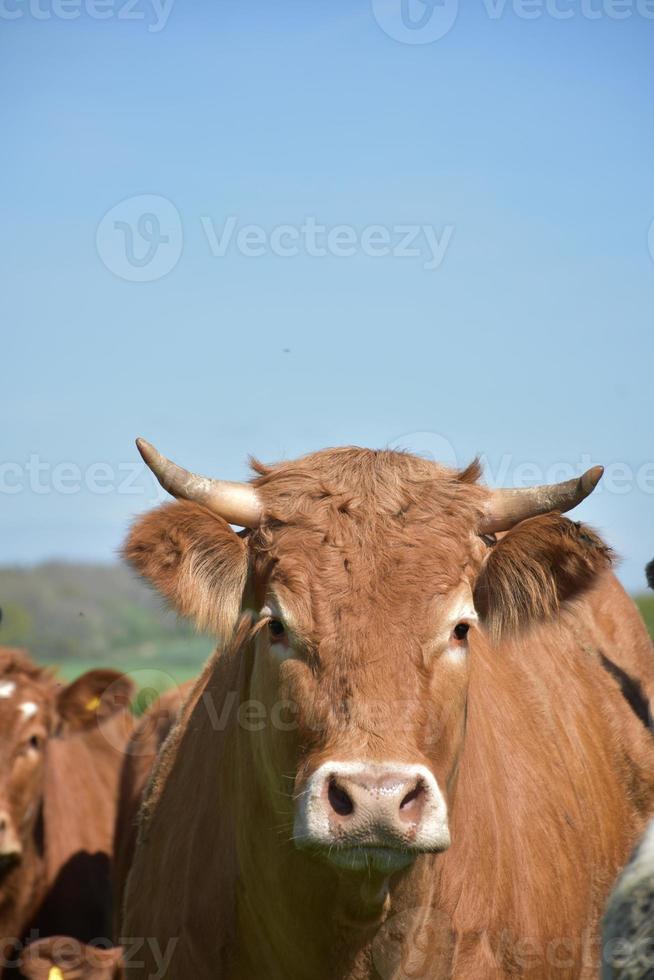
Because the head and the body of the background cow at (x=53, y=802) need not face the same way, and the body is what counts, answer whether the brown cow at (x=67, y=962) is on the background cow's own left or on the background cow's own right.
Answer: on the background cow's own left

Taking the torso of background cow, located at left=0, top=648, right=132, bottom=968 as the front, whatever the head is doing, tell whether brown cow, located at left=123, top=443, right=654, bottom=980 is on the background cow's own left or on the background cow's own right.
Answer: on the background cow's own left

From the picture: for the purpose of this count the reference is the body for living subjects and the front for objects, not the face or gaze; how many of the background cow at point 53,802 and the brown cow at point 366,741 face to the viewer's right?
0

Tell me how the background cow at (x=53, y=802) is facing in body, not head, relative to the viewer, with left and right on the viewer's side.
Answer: facing the viewer and to the left of the viewer

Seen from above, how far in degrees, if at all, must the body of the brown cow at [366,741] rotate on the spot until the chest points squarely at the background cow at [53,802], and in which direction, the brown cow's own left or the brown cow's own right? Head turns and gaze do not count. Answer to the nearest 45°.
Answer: approximately 135° to the brown cow's own right

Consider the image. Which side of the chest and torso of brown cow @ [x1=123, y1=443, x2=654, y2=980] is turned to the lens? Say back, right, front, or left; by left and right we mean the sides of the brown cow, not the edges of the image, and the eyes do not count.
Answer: front

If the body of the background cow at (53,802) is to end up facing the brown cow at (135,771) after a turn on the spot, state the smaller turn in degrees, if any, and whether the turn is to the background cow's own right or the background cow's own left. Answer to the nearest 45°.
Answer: approximately 90° to the background cow's own left
